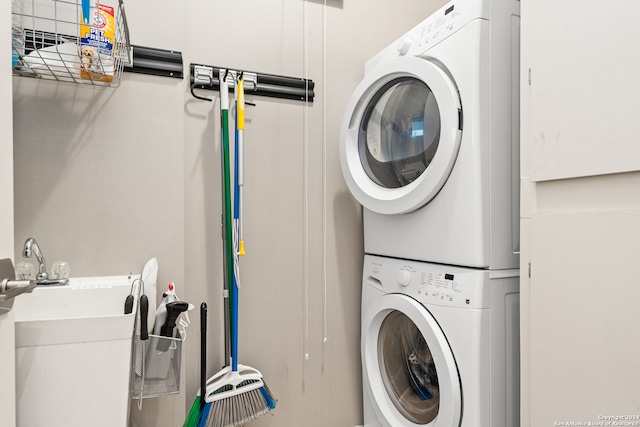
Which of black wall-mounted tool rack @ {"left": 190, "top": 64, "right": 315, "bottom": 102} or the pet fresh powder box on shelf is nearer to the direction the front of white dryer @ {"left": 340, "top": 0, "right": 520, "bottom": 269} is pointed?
the pet fresh powder box on shelf

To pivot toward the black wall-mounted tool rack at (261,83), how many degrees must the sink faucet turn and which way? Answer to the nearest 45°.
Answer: approximately 135° to its left

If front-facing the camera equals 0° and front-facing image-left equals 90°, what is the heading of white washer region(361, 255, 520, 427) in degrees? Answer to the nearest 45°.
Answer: approximately 45°

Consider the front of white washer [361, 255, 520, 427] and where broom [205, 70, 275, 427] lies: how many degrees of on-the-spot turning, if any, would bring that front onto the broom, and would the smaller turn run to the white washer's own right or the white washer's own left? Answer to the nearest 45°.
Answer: approximately 45° to the white washer's own right

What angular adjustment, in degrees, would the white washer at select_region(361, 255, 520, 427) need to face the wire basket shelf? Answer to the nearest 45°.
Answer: approximately 45° to its right

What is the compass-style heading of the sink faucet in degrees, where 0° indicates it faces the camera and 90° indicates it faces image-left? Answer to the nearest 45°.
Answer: approximately 45°

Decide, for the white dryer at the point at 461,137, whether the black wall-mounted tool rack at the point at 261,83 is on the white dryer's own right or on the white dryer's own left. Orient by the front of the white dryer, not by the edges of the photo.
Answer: on the white dryer's own right
